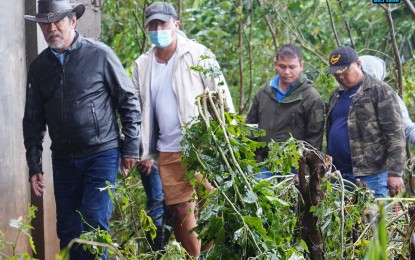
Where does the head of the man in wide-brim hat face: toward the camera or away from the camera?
toward the camera

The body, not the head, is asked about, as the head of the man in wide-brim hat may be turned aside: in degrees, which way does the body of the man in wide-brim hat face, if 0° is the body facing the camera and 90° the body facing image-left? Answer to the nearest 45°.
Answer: approximately 45°

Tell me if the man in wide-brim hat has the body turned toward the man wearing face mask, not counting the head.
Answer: no

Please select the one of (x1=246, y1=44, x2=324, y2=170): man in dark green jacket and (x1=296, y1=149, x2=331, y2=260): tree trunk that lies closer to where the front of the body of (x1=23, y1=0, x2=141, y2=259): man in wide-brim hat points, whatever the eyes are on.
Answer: the tree trunk

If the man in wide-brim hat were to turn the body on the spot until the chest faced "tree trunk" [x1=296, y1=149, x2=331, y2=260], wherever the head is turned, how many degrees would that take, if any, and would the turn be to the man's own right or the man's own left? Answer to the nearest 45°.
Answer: approximately 90° to the man's own left

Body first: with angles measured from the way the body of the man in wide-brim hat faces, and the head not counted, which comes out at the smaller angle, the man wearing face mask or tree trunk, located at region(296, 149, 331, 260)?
the tree trunk

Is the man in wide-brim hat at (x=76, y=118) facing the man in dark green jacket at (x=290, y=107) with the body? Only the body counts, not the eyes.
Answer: no

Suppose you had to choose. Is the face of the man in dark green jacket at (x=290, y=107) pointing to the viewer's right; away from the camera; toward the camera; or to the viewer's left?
toward the camera
